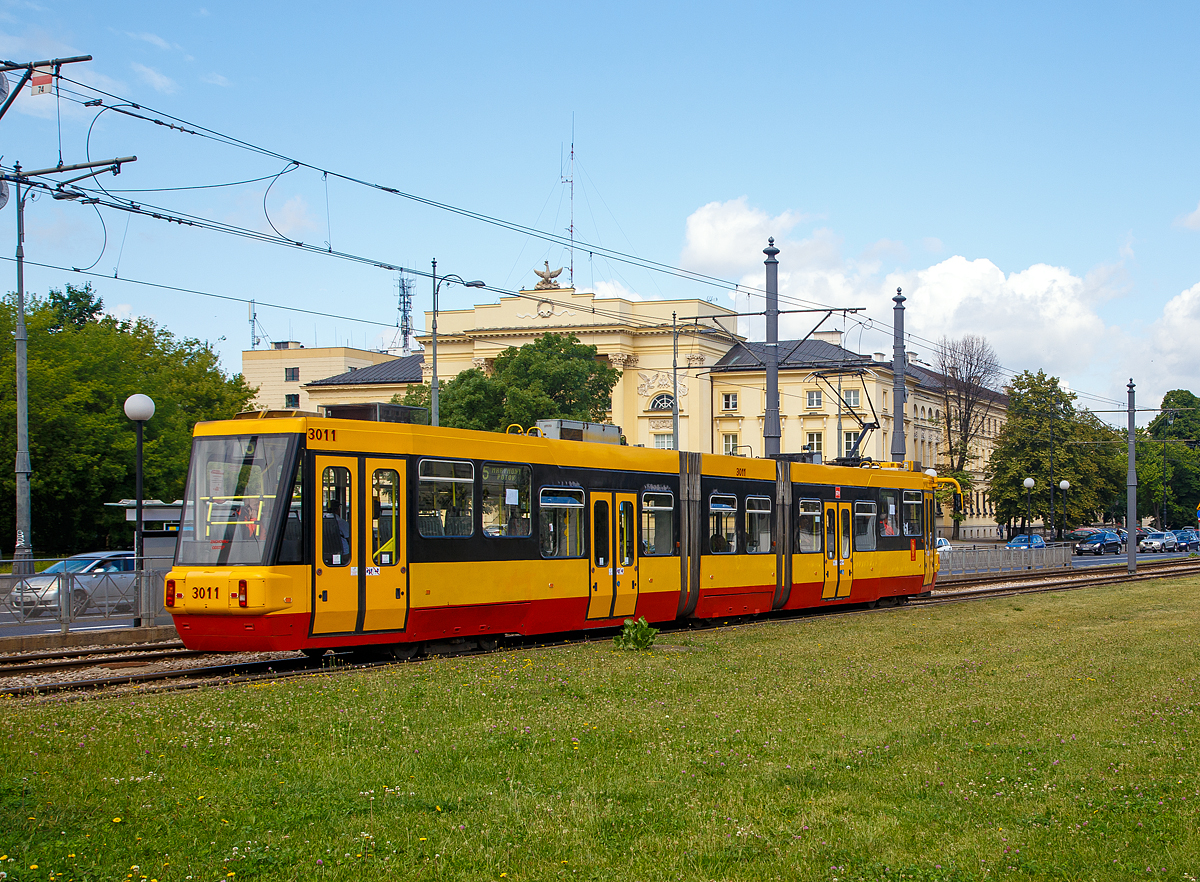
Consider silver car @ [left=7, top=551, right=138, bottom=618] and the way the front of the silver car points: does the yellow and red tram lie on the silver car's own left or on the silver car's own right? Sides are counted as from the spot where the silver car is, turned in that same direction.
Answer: on the silver car's own left

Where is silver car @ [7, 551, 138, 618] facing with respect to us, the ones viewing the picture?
facing the viewer and to the left of the viewer

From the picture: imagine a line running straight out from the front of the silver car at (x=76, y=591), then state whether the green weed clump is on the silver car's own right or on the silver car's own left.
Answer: on the silver car's own left

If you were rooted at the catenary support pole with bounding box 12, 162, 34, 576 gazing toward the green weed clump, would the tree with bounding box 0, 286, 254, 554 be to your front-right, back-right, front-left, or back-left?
back-left

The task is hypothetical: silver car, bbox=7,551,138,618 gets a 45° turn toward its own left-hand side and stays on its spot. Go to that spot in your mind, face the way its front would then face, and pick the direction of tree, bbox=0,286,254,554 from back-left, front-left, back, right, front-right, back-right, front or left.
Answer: back
